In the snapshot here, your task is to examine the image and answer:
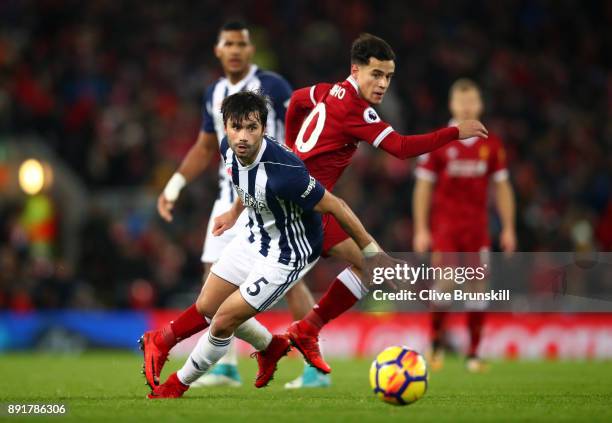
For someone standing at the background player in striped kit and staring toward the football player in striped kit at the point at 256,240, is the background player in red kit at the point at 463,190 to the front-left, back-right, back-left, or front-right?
back-left

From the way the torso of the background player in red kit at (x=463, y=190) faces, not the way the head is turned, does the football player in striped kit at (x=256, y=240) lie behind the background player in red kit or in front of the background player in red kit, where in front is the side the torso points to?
in front

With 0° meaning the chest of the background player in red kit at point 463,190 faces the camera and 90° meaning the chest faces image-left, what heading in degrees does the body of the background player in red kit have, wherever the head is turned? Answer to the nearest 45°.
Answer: approximately 0°

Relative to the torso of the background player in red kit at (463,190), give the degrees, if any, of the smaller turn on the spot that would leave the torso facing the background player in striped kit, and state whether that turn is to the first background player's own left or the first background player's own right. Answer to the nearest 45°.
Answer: approximately 45° to the first background player's own right

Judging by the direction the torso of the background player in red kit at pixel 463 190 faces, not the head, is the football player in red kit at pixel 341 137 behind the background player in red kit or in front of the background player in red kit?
in front

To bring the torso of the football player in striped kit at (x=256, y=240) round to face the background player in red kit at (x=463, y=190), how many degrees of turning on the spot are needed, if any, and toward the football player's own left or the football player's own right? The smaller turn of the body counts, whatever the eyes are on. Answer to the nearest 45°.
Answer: approximately 180°

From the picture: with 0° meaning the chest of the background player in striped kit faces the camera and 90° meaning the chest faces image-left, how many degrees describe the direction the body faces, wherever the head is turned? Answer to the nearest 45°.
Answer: approximately 0°

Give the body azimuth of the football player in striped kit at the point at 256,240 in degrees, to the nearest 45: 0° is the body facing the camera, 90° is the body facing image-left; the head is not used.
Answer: approximately 45°

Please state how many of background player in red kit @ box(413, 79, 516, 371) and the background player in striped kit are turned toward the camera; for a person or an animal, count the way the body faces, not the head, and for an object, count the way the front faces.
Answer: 2

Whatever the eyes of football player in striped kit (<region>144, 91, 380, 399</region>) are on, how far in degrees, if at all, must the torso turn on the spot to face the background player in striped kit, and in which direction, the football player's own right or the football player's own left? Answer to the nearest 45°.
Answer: approximately 135° to the football player's own right

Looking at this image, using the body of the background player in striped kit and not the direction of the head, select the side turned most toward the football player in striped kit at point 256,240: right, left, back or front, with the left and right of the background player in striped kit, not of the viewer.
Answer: front
